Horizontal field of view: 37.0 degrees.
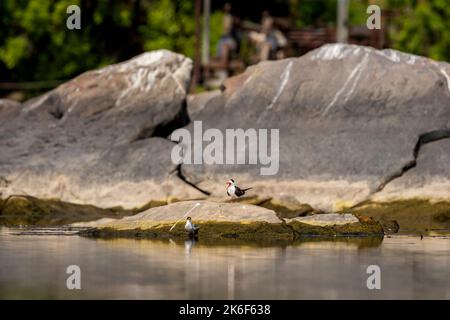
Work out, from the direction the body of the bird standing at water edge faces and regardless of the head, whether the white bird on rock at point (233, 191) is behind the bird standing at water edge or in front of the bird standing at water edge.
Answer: behind

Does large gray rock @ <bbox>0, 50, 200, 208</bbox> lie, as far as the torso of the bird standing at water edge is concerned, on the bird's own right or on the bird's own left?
on the bird's own right

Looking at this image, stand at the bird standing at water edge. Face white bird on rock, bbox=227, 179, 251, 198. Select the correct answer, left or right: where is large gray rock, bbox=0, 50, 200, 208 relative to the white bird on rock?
left

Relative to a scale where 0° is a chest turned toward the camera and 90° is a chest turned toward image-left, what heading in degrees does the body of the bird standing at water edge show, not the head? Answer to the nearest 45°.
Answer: approximately 45°

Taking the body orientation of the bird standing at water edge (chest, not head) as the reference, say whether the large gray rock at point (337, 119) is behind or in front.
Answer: behind
